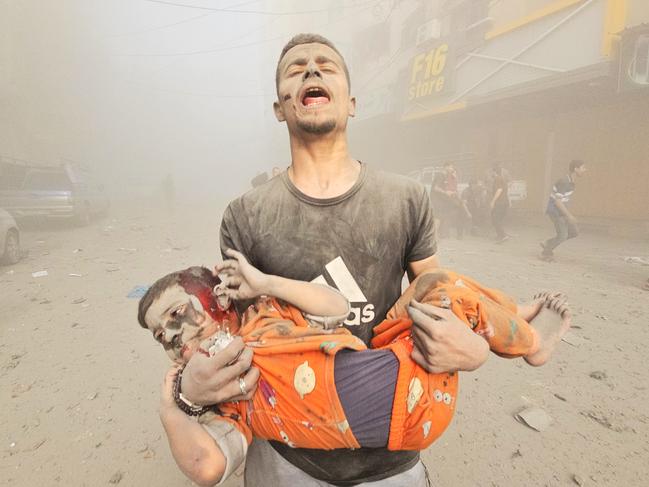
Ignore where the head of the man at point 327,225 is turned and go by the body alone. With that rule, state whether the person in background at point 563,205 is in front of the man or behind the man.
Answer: behind

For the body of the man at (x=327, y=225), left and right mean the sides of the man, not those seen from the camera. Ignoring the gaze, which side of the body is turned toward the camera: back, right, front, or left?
front

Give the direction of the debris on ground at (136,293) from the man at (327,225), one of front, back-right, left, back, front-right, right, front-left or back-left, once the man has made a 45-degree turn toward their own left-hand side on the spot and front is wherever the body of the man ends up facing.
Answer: back

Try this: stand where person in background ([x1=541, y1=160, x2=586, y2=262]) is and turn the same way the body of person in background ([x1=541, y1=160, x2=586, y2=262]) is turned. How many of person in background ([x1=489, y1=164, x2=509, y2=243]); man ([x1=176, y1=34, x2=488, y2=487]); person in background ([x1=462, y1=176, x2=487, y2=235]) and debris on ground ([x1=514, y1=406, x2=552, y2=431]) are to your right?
2

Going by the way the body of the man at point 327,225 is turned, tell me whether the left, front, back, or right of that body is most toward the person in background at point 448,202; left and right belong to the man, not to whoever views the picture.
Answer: back
